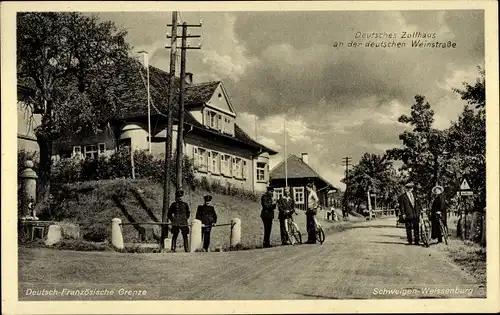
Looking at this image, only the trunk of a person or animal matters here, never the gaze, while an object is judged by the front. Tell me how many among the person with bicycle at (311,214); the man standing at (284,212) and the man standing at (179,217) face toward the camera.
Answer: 2

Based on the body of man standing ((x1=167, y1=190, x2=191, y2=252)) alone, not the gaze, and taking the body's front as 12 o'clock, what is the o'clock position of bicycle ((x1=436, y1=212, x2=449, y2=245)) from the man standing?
The bicycle is roughly at 9 o'clock from the man standing.

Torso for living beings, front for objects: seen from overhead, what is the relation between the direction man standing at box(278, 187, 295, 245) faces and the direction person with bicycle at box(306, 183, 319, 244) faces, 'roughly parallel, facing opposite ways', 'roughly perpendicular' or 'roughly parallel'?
roughly perpendicular

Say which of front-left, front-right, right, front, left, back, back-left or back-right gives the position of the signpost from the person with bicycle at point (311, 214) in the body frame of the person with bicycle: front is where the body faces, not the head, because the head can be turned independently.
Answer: back

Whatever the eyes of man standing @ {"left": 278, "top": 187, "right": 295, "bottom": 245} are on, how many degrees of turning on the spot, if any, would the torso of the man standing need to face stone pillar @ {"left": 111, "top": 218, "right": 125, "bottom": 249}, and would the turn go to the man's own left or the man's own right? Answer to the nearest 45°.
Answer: approximately 90° to the man's own right

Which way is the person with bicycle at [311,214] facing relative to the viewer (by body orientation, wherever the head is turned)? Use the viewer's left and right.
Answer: facing to the left of the viewer

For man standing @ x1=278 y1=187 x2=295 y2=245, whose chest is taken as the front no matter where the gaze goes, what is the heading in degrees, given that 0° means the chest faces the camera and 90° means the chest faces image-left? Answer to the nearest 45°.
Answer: approximately 0°
